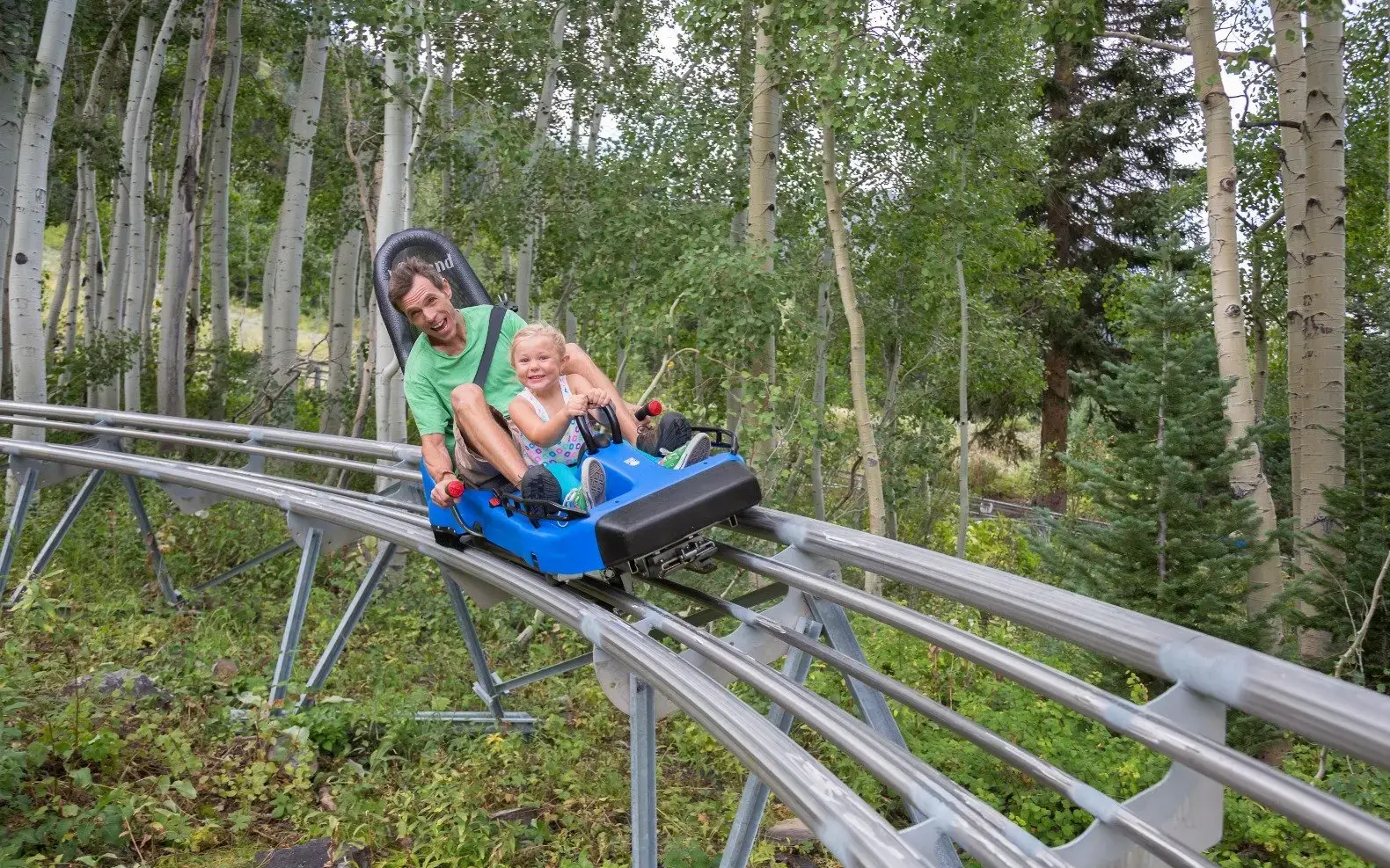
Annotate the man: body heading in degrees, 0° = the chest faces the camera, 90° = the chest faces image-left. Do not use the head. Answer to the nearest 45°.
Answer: approximately 315°

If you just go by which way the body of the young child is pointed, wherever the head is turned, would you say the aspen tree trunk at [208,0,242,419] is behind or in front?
behind

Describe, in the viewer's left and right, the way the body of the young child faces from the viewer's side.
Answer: facing the viewer and to the right of the viewer

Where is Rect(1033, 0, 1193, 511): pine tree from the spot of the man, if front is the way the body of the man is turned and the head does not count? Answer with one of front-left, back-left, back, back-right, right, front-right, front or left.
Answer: left

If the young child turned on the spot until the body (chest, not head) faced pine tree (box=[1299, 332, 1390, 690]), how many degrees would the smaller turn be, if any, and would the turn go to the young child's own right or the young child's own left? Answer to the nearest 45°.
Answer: approximately 90° to the young child's own left

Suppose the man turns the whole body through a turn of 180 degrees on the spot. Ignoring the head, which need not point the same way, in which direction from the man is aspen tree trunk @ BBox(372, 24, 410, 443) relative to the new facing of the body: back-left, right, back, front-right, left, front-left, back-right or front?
front-right

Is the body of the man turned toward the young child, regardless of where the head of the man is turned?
yes

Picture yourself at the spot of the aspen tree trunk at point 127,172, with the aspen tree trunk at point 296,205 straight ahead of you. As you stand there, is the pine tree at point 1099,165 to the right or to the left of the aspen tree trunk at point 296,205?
left

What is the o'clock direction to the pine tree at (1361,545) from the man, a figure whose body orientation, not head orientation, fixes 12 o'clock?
The pine tree is roughly at 10 o'clock from the man.

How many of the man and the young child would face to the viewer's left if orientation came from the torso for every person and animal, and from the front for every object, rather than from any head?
0

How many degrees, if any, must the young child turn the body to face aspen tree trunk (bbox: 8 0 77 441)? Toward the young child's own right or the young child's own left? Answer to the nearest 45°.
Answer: approximately 180°
